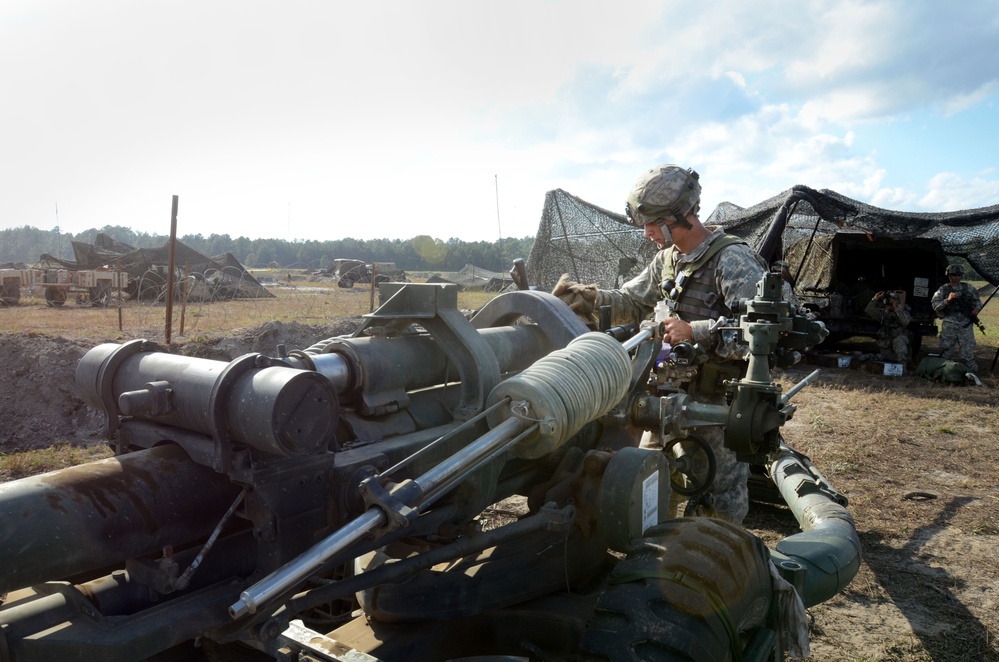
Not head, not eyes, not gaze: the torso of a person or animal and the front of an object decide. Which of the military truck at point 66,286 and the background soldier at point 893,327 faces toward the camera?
the background soldier

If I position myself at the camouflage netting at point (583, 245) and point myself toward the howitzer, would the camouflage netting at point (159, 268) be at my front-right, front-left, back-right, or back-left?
back-right

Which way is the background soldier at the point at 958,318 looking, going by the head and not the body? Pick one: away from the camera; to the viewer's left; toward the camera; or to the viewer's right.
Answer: toward the camera

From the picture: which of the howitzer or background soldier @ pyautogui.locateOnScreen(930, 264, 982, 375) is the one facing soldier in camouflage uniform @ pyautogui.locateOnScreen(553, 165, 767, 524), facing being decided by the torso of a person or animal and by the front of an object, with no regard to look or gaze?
the background soldier

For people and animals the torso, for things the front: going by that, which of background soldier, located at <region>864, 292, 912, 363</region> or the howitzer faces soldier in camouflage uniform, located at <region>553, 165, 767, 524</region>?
the background soldier

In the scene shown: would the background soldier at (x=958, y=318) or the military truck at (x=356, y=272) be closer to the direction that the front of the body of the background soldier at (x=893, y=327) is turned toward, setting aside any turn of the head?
the background soldier

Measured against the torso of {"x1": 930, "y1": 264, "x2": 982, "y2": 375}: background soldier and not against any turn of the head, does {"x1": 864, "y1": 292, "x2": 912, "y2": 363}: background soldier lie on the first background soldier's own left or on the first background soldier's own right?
on the first background soldier's own right

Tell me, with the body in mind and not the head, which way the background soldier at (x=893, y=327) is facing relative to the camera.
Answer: toward the camera

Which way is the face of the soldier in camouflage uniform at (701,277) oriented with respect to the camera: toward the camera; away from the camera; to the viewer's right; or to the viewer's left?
to the viewer's left

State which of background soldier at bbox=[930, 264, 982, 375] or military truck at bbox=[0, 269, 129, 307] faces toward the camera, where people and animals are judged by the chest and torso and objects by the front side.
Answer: the background soldier

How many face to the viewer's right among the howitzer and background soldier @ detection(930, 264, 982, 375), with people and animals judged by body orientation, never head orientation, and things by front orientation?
0

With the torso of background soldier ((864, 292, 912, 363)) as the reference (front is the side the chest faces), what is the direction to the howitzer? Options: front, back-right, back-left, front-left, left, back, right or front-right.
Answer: front

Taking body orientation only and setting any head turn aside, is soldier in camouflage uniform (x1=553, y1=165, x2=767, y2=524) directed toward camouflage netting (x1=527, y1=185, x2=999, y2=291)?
no

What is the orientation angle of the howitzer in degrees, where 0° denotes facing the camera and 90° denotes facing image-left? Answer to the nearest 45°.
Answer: approximately 45°

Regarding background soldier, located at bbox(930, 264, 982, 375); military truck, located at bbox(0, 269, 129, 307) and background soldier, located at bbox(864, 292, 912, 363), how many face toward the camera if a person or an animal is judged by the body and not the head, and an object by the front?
2

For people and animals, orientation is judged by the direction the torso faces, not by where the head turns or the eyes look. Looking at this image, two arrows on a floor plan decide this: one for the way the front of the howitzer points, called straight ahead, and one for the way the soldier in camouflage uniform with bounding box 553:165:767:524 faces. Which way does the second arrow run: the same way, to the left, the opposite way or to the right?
the same way
